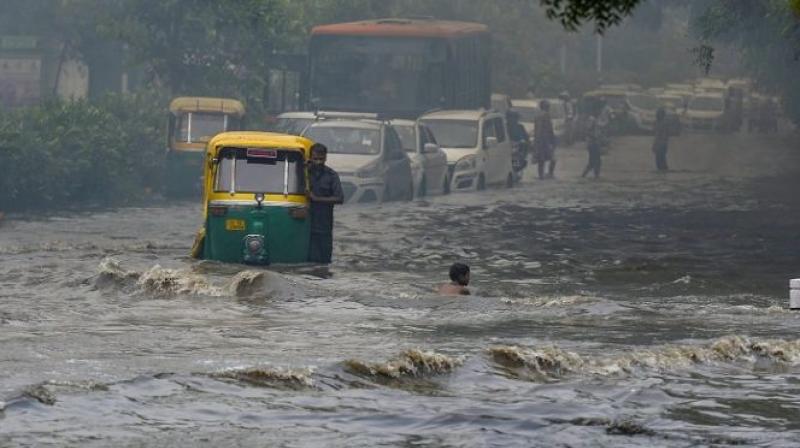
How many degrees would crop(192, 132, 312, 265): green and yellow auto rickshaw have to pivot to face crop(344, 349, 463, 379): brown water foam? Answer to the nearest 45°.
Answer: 0° — it already faces it

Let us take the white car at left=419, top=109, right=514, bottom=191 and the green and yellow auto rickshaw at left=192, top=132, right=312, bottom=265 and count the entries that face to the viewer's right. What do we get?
0

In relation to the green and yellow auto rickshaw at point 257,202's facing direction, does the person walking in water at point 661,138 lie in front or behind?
behind

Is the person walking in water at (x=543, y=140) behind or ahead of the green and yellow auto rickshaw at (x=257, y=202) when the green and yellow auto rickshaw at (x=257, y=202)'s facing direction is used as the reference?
behind

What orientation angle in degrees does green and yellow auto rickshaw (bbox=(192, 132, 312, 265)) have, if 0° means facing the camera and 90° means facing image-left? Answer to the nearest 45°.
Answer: approximately 0°

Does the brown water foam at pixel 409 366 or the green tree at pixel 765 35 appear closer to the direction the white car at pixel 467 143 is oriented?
the brown water foam
